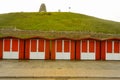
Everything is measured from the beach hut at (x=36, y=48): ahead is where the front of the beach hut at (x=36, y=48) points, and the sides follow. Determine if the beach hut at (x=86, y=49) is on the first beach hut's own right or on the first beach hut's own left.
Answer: on the first beach hut's own left

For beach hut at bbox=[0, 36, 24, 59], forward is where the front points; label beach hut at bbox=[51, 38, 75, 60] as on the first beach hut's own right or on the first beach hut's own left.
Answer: on the first beach hut's own left

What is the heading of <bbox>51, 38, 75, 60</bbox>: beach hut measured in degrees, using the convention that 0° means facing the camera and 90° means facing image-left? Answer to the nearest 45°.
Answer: approximately 0°

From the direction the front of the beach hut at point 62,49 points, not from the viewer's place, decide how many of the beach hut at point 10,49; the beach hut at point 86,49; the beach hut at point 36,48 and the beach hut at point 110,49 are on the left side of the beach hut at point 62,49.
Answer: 2

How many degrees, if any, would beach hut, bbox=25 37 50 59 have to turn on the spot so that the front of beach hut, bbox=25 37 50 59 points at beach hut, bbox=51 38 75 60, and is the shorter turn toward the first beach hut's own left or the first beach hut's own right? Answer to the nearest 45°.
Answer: approximately 90° to the first beach hut's own left

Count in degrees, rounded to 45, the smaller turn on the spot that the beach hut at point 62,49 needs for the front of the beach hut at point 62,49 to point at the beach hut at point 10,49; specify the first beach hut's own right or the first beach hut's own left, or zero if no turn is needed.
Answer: approximately 90° to the first beach hut's own right

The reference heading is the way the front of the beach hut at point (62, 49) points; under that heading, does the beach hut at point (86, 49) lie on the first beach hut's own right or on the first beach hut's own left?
on the first beach hut's own left

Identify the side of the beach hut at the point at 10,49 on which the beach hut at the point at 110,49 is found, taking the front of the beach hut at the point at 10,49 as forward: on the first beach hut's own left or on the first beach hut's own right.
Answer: on the first beach hut's own left

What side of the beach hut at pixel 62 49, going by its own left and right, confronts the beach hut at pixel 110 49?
left

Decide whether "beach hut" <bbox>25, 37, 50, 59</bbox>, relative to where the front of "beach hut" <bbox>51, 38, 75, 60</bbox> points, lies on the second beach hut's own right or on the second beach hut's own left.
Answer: on the second beach hut's own right

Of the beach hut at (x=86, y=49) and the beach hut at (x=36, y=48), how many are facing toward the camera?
2

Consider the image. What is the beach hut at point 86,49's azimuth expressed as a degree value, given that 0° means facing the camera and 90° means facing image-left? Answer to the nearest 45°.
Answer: approximately 0°
